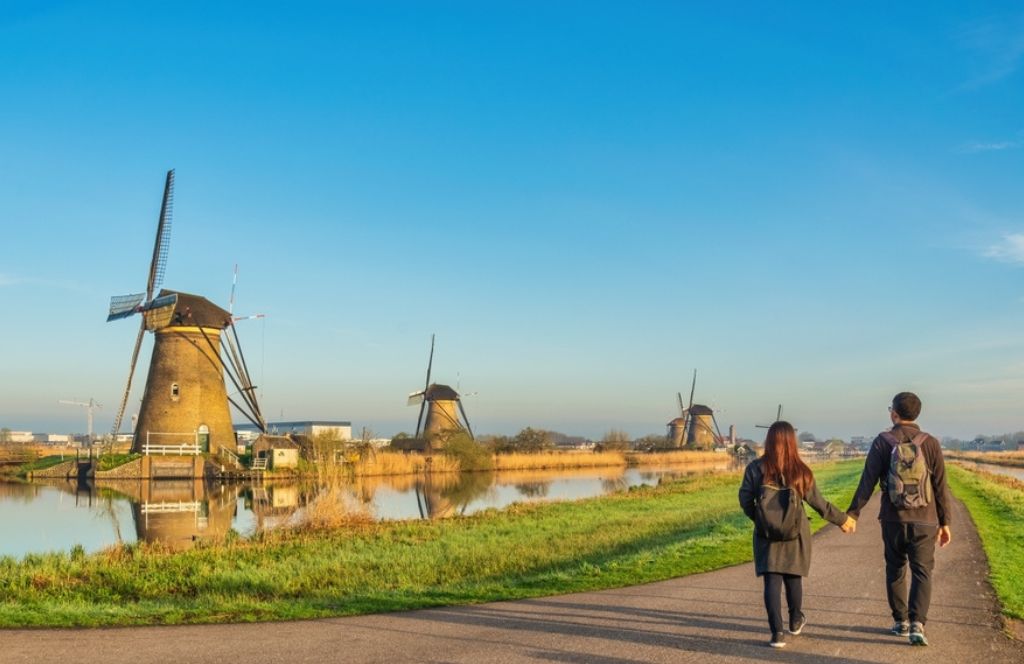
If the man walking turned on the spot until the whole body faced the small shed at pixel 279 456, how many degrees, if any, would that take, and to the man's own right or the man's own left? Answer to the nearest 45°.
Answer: approximately 45° to the man's own left

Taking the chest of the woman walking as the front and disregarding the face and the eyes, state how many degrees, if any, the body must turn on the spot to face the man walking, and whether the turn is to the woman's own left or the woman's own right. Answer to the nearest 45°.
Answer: approximately 45° to the woman's own right

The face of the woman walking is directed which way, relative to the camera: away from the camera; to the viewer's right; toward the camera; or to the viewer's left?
away from the camera

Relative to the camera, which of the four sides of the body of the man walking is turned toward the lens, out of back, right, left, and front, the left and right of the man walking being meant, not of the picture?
back

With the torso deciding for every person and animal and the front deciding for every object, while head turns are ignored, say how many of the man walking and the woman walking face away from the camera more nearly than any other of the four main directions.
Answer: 2

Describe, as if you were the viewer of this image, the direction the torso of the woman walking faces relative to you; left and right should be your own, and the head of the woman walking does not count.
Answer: facing away from the viewer
